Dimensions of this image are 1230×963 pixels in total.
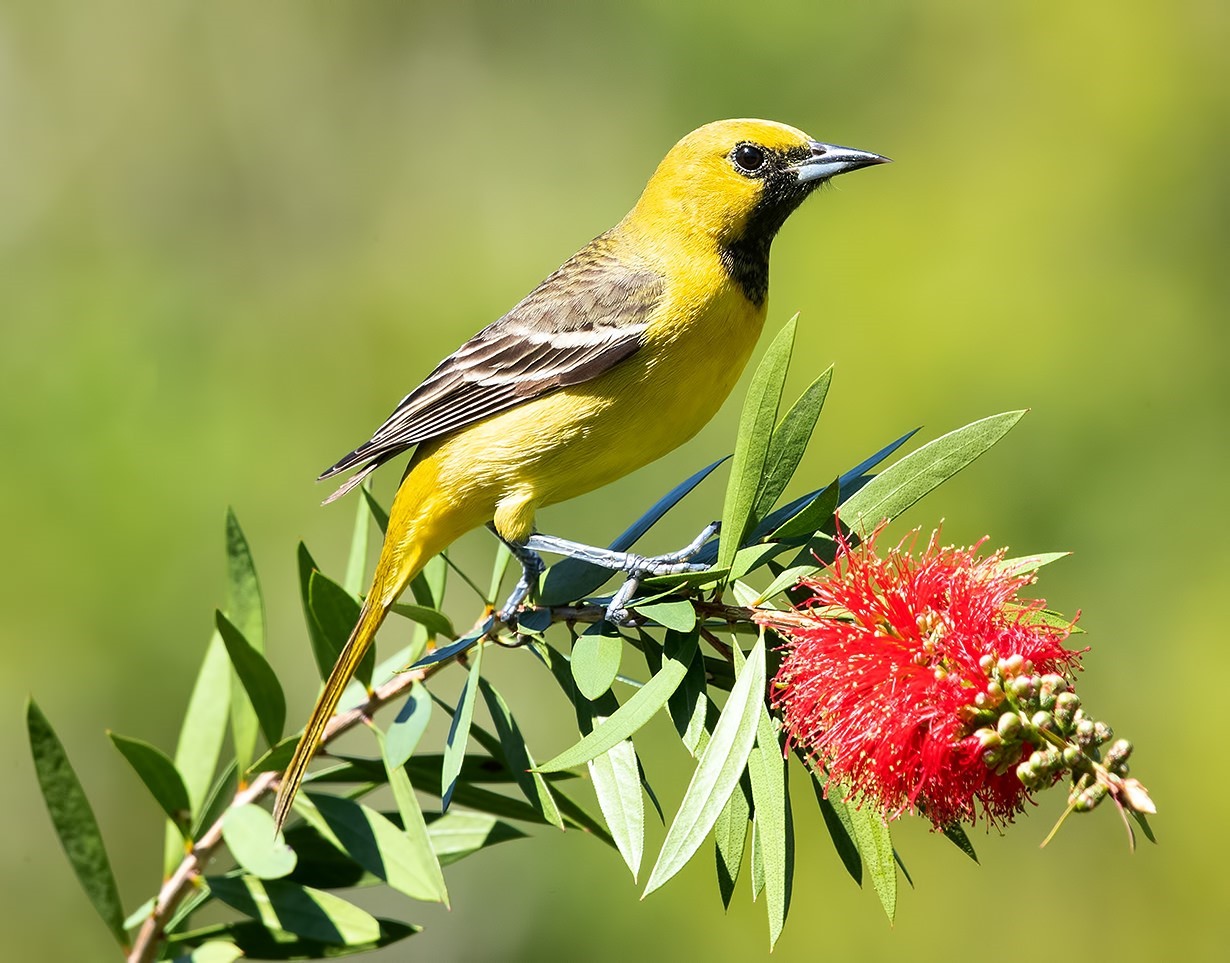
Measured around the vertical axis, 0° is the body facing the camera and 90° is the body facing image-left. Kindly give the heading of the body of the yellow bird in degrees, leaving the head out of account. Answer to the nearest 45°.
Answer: approximately 270°
